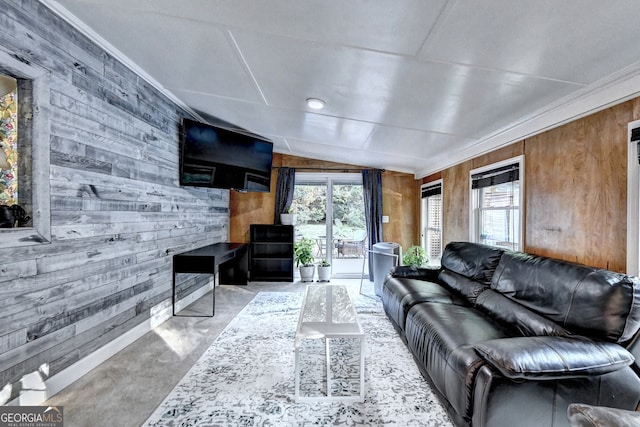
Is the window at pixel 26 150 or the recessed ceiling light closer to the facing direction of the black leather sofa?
the window

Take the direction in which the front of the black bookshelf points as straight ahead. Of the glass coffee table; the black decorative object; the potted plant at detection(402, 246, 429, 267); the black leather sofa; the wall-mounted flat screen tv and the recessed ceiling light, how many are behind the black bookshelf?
0

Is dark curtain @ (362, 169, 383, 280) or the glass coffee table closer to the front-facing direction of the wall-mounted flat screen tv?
the glass coffee table

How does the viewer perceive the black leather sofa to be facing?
facing the viewer and to the left of the viewer

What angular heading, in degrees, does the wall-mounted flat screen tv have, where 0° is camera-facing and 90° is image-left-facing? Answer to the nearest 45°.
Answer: approximately 315°

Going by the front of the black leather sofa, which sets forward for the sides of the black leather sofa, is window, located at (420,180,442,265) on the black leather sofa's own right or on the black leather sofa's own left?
on the black leather sofa's own right

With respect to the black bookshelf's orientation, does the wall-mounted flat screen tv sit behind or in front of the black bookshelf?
in front

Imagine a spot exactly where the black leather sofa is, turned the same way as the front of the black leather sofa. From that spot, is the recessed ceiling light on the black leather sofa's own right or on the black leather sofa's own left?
on the black leather sofa's own right

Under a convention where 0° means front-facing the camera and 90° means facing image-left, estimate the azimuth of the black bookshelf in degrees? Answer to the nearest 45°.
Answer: approximately 0°

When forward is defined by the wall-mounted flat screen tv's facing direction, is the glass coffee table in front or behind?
in front

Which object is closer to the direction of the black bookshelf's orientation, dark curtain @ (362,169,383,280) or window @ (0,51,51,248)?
the window

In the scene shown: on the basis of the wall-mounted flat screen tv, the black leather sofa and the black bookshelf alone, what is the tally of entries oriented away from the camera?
0

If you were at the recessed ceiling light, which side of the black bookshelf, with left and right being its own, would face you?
front

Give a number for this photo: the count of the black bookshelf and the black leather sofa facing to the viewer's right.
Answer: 0

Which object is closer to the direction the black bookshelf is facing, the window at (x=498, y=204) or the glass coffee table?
the glass coffee table

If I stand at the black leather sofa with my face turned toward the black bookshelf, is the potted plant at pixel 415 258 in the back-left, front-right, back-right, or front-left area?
front-right

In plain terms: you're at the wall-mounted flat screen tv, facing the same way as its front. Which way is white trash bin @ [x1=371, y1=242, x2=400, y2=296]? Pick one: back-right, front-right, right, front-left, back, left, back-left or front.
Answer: front-left
